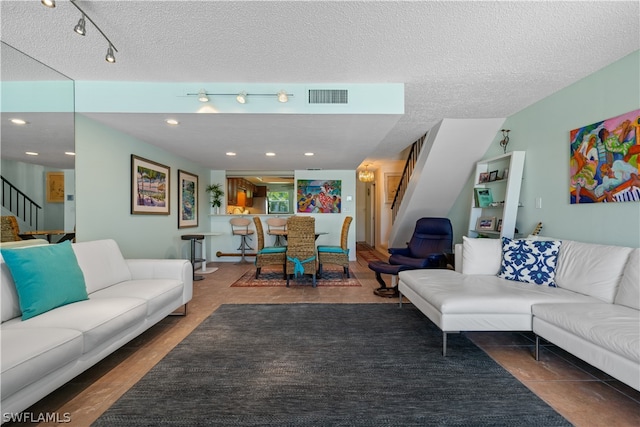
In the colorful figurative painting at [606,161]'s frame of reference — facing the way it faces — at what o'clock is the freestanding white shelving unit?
The freestanding white shelving unit is roughly at 3 o'clock from the colorful figurative painting.

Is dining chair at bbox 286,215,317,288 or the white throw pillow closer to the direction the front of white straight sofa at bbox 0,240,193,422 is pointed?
the white throw pillow

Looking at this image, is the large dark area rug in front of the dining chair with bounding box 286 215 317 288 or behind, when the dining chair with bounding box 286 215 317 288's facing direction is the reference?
behind

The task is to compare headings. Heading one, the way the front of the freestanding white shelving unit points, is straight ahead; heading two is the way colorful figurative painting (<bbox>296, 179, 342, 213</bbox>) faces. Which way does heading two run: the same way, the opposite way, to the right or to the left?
to the left

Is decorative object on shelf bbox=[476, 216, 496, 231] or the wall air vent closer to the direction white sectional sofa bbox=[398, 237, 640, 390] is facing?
the wall air vent

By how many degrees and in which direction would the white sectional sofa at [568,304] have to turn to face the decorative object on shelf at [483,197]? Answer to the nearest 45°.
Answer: approximately 135° to its right

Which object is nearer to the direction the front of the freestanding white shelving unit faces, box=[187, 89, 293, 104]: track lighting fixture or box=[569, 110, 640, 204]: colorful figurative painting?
the track lighting fixture

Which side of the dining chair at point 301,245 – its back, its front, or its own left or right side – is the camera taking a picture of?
back

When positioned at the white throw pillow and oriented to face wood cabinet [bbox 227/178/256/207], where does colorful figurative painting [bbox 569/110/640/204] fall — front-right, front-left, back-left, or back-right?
back-right

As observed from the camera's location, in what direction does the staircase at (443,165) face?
facing away from the viewer and to the left of the viewer

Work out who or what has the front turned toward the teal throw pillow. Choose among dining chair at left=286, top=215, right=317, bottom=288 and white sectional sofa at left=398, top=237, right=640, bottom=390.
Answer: the white sectional sofa
